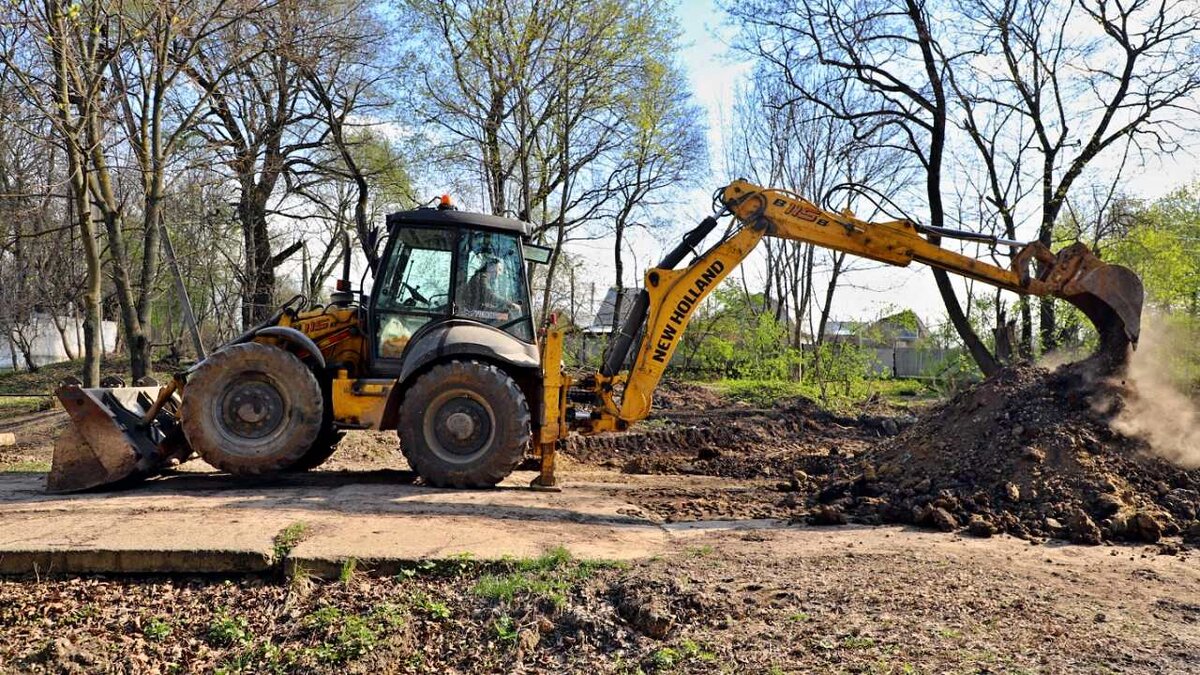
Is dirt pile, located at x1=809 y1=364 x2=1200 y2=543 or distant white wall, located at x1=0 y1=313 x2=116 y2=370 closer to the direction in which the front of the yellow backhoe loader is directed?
the distant white wall

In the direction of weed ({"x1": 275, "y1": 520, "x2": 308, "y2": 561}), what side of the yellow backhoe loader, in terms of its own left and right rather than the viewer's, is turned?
left

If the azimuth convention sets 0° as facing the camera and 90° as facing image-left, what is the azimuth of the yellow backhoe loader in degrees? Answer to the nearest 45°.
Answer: approximately 90°

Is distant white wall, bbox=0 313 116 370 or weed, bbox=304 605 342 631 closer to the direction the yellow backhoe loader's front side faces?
the distant white wall

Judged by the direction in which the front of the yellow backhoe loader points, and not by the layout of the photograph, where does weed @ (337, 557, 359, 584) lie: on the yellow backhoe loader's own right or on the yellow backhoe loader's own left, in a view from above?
on the yellow backhoe loader's own left

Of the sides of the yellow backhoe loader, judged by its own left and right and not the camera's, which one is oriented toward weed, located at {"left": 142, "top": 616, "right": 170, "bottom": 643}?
left

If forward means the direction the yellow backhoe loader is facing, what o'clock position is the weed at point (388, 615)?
The weed is roughly at 9 o'clock from the yellow backhoe loader.

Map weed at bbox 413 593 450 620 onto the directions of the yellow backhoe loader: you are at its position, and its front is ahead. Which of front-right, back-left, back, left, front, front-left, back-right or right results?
left

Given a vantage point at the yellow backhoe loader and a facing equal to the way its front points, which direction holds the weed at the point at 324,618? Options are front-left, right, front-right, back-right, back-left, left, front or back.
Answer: left
